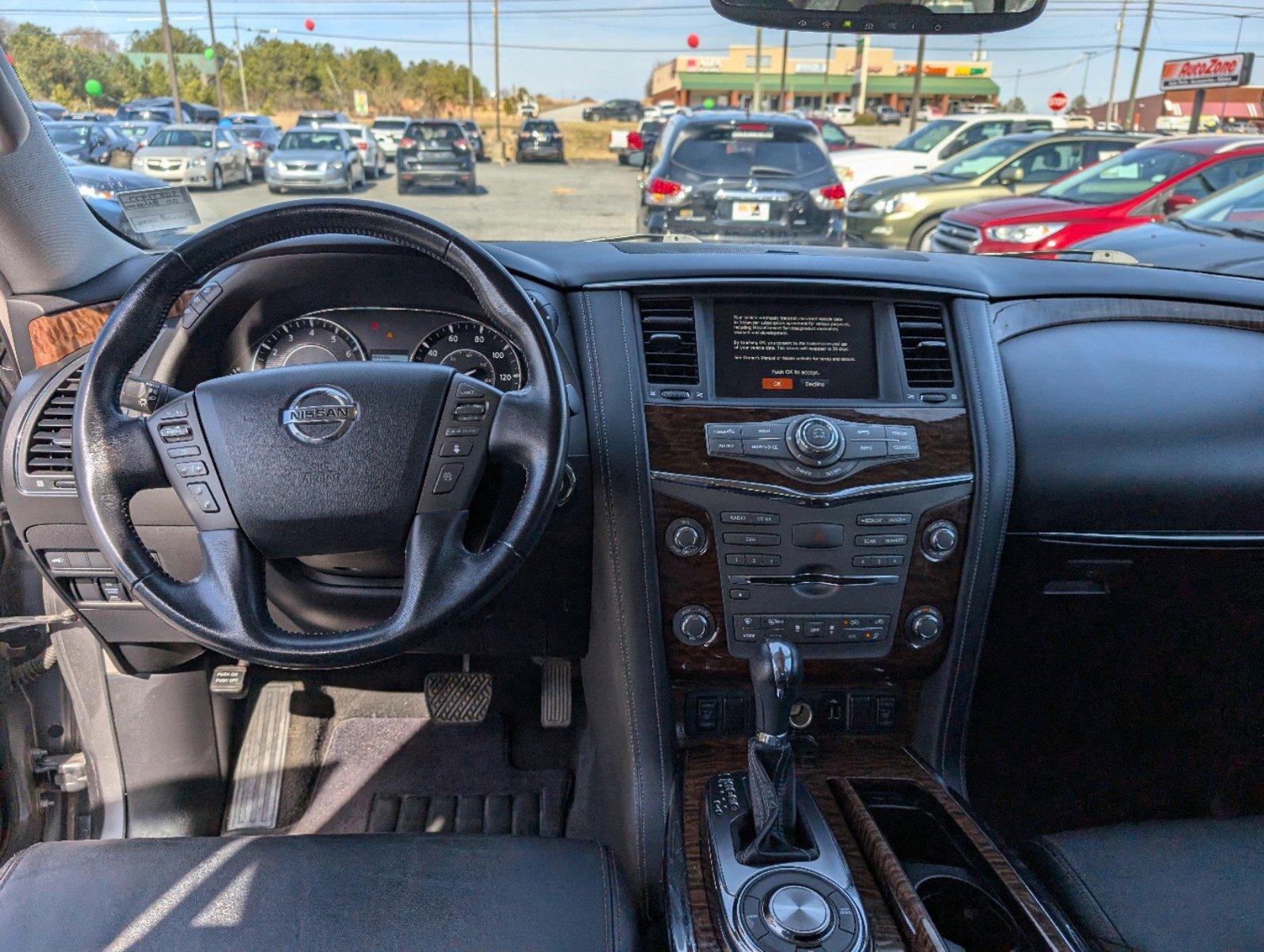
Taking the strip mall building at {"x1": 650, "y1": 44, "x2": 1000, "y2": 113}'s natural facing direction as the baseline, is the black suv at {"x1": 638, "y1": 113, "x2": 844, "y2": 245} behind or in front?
in front

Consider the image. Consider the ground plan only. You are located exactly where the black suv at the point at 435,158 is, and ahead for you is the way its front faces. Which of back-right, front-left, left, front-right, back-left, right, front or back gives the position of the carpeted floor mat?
back

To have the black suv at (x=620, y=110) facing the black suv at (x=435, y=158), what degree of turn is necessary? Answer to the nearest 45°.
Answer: approximately 90° to its left

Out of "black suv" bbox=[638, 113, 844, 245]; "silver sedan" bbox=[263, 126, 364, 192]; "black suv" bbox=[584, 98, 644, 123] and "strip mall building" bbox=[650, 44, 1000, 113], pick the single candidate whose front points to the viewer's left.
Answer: "black suv" bbox=[584, 98, 644, 123]

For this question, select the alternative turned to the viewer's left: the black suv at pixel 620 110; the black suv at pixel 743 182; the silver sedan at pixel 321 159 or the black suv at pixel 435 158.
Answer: the black suv at pixel 620 110

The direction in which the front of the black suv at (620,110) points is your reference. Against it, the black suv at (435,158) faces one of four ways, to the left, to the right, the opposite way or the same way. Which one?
to the right

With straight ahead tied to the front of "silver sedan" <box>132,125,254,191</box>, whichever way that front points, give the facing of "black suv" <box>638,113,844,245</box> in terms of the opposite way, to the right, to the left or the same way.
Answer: the opposite way

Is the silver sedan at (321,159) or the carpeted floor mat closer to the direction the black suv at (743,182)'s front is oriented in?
the silver sedan

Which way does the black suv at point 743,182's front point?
away from the camera

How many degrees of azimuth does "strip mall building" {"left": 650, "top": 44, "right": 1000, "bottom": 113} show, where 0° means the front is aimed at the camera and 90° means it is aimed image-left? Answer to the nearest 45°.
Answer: approximately 0°

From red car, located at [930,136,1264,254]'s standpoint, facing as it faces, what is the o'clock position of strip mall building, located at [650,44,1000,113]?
The strip mall building is roughly at 4 o'clock from the red car.

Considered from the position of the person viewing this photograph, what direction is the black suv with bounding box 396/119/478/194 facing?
facing away from the viewer

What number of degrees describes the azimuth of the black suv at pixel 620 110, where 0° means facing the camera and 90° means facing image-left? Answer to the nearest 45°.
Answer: approximately 90°
